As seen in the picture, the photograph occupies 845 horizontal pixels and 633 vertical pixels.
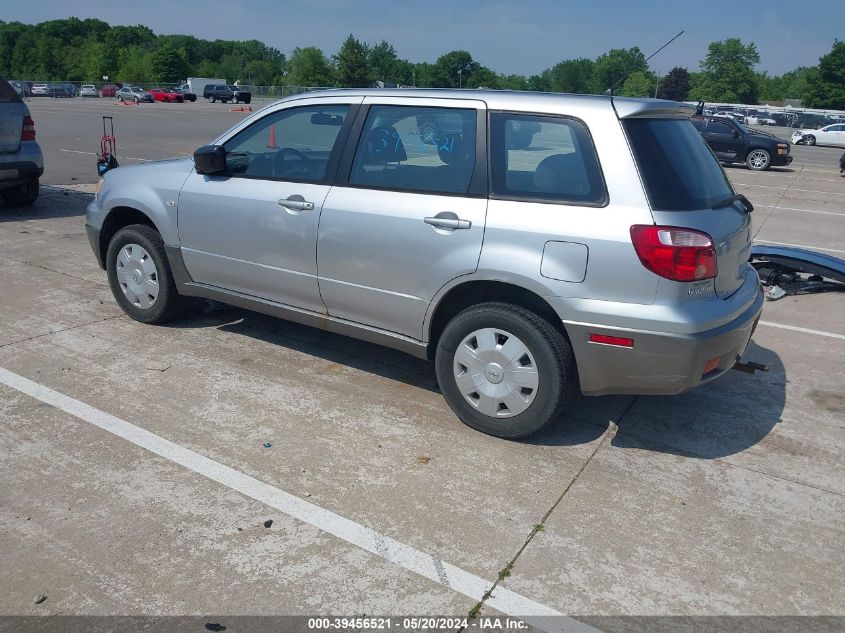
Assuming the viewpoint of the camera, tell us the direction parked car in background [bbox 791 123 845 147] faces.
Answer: facing to the left of the viewer

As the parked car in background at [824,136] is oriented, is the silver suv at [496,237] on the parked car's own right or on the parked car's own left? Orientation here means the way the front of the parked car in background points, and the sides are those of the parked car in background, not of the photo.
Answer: on the parked car's own left

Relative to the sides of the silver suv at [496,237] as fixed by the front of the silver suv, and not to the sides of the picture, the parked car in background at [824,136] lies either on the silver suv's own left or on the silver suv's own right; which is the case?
on the silver suv's own right

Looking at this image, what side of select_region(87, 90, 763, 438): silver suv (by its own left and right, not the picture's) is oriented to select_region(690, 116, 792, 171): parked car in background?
right

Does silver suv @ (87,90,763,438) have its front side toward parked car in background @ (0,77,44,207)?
yes

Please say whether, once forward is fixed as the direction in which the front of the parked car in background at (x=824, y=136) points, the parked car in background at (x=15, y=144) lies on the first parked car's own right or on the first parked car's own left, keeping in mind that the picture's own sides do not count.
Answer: on the first parked car's own left

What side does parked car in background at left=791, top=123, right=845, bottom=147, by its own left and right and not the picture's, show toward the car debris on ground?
left

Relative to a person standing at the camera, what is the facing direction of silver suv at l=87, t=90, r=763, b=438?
facing away from the viewer and to the left of the viewer
